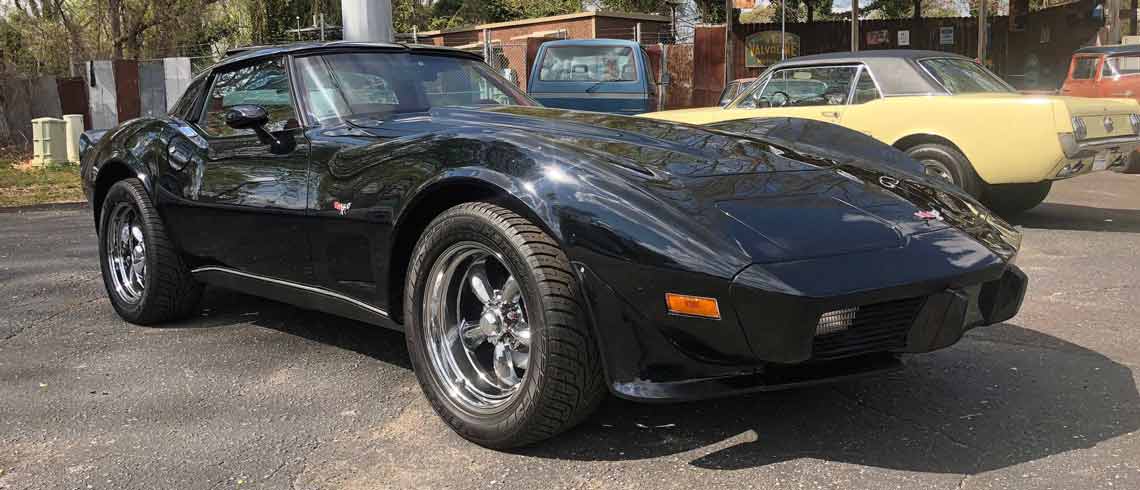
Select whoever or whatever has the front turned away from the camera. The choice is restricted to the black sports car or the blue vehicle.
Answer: the blue vehicle

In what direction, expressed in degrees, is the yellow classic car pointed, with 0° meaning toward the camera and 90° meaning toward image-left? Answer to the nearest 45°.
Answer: approximately 135°

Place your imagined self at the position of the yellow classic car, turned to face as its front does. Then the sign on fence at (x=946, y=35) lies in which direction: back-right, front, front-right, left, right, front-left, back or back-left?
front-right

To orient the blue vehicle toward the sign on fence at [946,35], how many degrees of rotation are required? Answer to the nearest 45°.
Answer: approximately 45° to its right

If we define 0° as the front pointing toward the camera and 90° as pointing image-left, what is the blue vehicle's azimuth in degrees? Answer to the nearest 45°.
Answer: approximately 180°

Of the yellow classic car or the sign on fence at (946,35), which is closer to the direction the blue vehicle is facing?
the sign on fence

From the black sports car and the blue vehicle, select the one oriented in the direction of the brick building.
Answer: the blue vehicle

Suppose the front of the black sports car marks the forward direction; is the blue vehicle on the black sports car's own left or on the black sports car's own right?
on the black sports car's own left

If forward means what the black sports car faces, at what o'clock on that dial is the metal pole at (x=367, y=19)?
The metal pole is roughly at 7 o'clock from the black sports car.

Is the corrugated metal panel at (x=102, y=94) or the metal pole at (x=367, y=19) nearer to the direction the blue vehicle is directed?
the corrugated metal panel

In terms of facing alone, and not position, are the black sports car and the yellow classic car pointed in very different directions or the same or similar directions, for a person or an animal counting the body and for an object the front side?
very different directions

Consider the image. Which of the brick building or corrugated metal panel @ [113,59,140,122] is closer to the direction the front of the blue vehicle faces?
the brick building

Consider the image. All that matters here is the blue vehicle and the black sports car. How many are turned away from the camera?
1

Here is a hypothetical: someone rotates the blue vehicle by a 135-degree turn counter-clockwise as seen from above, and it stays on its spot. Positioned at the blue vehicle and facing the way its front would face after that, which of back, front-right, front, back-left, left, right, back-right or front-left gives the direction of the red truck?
back-left
